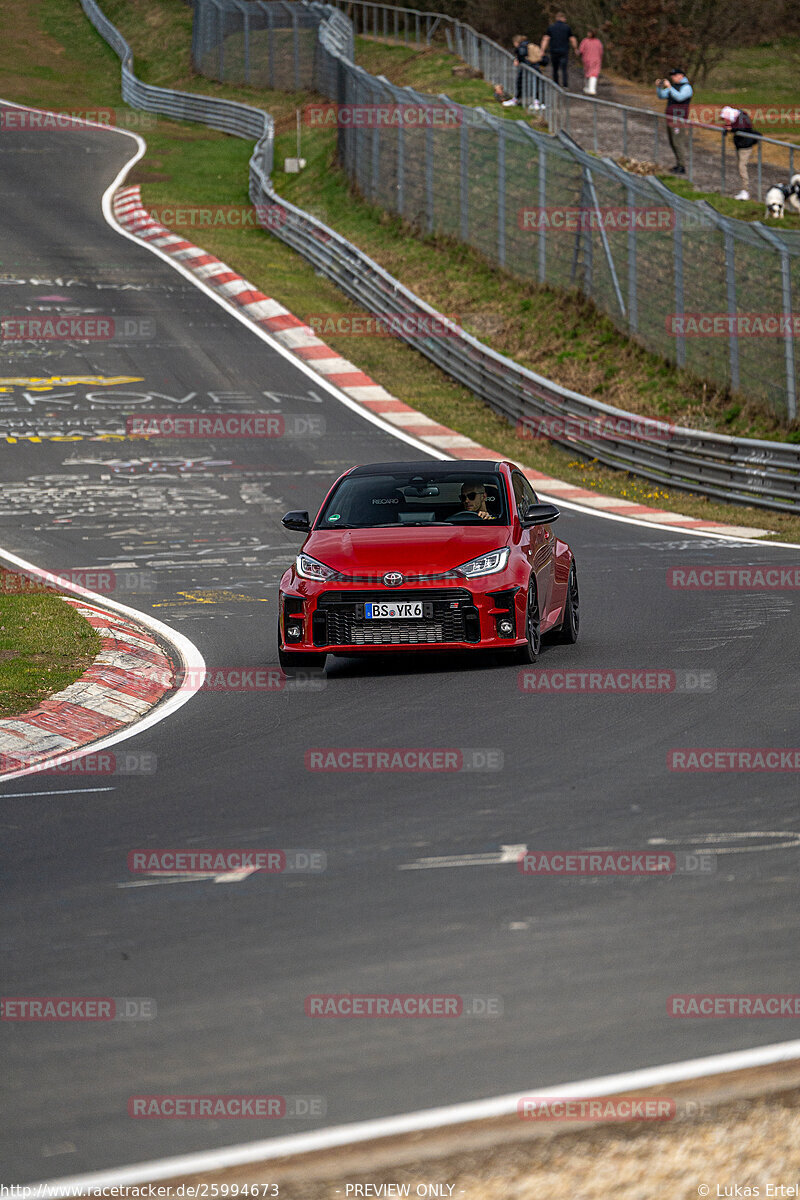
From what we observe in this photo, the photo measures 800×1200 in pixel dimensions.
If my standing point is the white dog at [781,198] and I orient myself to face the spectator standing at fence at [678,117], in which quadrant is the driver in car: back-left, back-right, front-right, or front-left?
back-left

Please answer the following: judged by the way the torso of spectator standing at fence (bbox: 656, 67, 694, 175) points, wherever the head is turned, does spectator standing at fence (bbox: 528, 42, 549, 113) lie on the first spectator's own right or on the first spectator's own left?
on the first spectator's own right

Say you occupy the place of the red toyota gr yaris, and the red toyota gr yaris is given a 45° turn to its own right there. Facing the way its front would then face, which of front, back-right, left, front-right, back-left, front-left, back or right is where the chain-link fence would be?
back-right

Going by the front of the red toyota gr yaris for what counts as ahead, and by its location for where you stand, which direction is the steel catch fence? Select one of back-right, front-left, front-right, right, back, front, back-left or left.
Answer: back

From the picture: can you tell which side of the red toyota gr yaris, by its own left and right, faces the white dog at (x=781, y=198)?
back

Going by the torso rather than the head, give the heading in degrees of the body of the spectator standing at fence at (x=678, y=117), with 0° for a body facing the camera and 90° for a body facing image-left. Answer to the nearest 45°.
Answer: approximately 45°

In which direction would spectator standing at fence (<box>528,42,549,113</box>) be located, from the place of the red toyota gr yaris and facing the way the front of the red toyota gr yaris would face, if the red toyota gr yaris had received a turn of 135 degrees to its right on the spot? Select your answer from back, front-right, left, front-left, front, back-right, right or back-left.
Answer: front-right

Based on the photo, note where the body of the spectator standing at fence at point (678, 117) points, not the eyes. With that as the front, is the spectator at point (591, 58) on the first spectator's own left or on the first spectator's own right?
on the first spectator's own right

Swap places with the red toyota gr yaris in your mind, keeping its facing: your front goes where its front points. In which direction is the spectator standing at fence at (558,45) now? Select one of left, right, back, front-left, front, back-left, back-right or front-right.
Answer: back

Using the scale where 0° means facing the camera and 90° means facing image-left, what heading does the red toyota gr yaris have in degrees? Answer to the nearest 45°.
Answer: approximately 0°

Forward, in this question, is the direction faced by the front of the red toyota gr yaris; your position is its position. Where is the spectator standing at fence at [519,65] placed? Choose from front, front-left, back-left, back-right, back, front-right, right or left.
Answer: back
